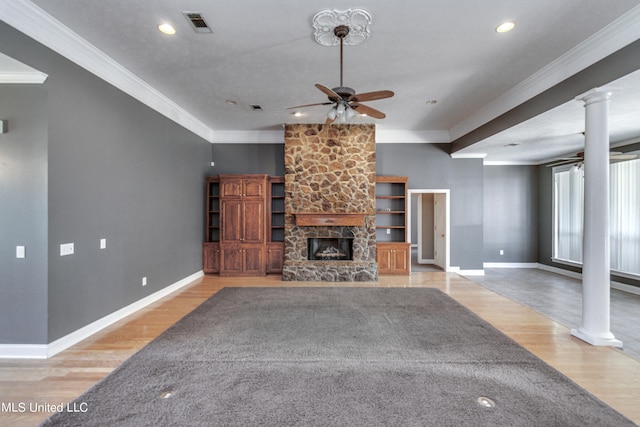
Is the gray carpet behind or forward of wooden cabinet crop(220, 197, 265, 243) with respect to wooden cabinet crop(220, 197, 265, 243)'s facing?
forward

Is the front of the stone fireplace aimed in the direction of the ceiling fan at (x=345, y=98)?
yes

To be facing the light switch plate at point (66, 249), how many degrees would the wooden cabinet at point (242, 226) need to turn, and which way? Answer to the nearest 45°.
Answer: approximately 45° to its right

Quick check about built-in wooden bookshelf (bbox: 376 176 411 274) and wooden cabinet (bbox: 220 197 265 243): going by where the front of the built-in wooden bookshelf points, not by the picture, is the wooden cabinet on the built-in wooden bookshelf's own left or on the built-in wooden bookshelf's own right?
on the built-in wooden bookshelf's own right

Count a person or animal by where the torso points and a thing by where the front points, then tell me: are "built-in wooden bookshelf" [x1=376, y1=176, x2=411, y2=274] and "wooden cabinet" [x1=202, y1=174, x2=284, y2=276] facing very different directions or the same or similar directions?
same or similar directions

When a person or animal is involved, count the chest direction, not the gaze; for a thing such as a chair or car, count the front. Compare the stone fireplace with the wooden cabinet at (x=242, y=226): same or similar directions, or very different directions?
same or similar directions

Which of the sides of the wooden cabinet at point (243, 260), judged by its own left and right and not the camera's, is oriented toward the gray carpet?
front

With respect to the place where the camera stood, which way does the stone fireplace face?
facing the viewer

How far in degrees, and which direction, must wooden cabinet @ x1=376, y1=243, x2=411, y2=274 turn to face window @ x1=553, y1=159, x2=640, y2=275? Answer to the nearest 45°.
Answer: approximately 90° to its left

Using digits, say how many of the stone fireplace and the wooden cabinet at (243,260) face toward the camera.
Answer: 2

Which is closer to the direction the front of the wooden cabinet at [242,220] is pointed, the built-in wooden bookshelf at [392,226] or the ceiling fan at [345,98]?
the ceiling fan

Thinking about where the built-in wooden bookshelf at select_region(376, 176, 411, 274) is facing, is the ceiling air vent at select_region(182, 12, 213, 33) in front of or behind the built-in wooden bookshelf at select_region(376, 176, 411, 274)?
in front

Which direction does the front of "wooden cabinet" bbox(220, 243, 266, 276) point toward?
toward the camera

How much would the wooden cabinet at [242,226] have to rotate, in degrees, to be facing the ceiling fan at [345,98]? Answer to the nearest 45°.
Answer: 0° — it already faces it

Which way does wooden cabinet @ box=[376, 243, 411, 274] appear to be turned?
toward the camera

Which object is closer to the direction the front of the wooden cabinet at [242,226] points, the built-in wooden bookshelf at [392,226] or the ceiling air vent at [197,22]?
the ceiling air vent

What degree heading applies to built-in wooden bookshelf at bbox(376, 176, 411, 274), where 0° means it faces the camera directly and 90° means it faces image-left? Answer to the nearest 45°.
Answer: approximately 0°
